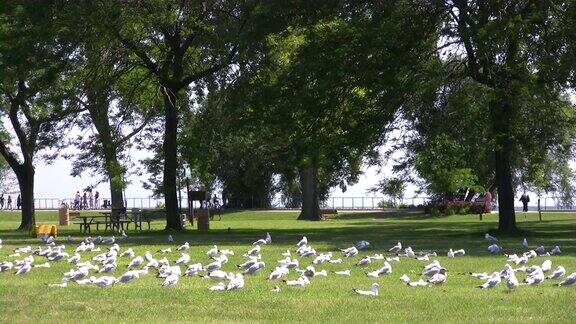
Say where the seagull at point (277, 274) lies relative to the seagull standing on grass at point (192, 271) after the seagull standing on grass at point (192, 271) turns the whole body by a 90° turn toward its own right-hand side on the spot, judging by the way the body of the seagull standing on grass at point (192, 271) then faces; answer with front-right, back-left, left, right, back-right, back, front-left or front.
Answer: front-left

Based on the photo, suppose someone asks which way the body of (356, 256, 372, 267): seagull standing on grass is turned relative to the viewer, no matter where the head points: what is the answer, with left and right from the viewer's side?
facing to the right of the viewer

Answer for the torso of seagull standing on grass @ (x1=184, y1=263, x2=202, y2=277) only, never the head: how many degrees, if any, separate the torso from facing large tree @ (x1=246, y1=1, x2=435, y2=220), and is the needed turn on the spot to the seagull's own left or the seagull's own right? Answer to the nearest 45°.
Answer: approximately 90° to the seagull's own left

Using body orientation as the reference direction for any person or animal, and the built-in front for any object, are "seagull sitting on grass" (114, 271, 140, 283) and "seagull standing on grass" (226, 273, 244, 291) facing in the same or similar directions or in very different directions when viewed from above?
same or similar directions

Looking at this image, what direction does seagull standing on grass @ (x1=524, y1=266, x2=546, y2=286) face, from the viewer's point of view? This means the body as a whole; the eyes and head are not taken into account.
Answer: to the viewer's right
